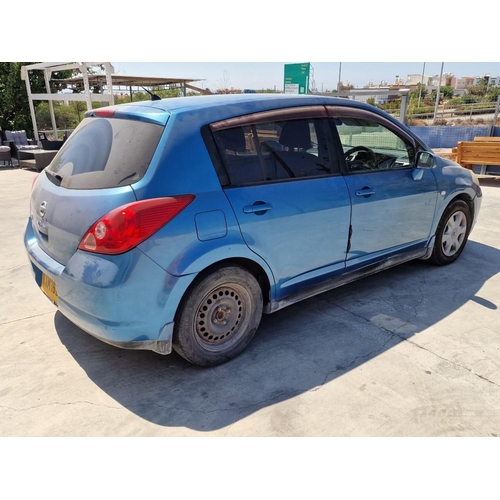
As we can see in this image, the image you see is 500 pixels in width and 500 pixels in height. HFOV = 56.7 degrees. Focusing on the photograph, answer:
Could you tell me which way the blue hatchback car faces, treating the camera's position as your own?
facing away from the viewer and to the right of the viewer

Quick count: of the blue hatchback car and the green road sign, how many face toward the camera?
1

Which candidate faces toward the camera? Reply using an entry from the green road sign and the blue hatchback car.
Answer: the green road sign

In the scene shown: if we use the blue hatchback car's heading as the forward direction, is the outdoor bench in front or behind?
in front

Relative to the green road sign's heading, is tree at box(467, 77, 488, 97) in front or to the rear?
to the rear

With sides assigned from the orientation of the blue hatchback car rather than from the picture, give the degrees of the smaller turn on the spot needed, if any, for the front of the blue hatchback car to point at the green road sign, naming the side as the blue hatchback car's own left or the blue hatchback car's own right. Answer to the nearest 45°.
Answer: approximately 45° to the blue hatchback car's own left

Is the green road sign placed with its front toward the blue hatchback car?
yes

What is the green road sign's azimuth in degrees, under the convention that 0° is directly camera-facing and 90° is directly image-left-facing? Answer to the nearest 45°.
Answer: approximately 0°

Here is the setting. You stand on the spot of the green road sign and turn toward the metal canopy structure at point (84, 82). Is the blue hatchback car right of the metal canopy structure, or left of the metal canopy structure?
left

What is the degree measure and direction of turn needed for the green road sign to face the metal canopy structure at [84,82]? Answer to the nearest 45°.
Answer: approximately 45° to its right

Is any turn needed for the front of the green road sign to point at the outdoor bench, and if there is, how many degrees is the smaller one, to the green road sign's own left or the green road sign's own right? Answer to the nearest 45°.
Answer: approximately 45° to the green road sign's own left

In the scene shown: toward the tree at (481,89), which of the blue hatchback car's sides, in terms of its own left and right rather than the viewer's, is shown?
front
